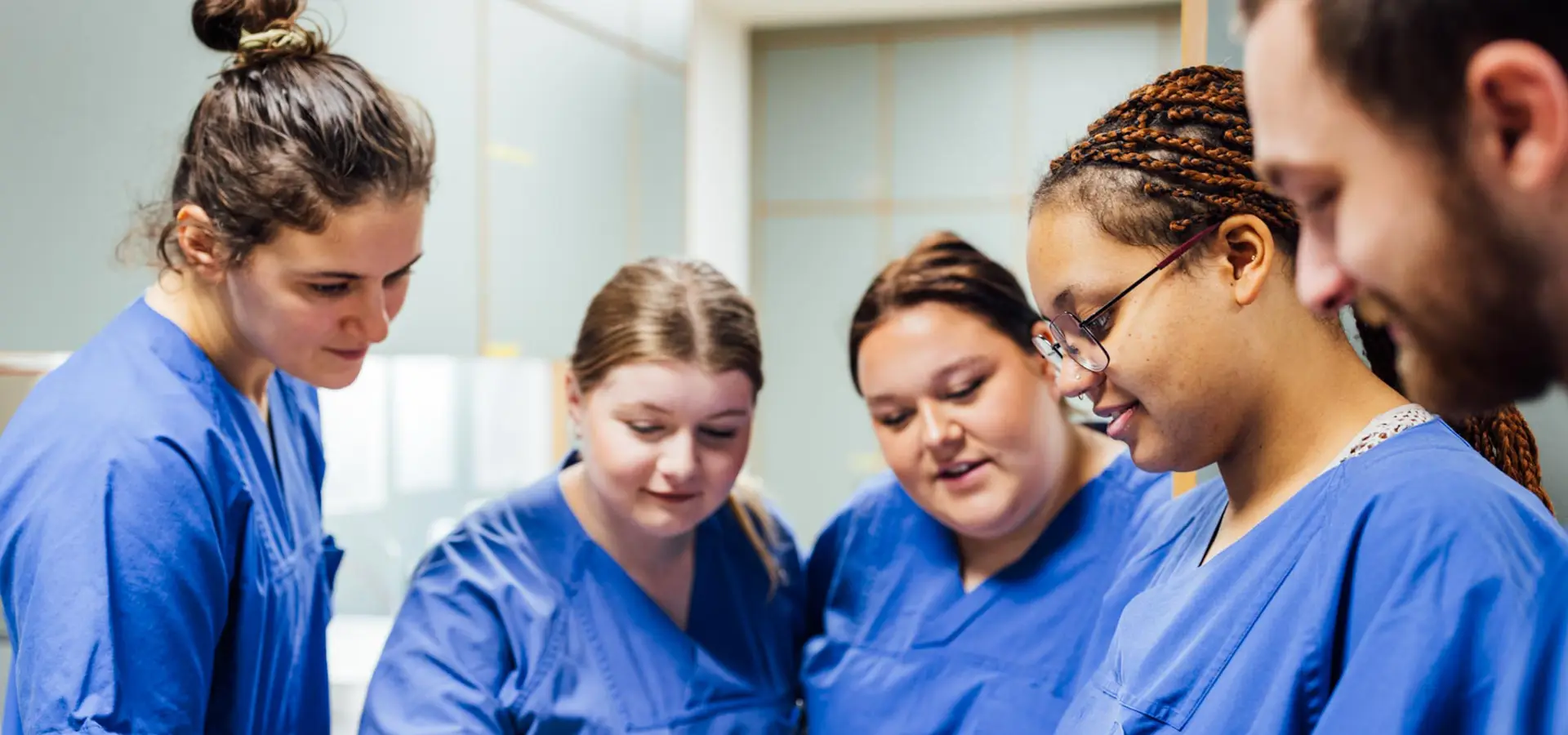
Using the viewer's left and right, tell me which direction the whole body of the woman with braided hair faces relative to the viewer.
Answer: facing the viewer and to the left of the viewer

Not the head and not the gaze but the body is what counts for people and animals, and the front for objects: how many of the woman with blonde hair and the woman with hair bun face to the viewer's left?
0

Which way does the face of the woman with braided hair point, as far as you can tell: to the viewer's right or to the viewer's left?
to the viewer's left

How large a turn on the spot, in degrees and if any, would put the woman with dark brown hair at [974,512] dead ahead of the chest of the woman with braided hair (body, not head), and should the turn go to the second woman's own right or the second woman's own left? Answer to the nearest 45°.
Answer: approximately 90° to the second woman's own right

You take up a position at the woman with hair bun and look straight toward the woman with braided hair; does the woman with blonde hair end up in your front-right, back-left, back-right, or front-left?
front-left

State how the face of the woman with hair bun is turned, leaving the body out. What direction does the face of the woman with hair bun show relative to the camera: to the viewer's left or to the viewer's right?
to the viewer's right

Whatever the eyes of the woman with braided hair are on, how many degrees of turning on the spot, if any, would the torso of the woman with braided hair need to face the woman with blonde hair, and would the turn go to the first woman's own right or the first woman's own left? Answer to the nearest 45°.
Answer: approximately 90° to the first woman's own right

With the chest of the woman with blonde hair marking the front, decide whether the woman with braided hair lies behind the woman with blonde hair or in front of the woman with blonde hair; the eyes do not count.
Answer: in front

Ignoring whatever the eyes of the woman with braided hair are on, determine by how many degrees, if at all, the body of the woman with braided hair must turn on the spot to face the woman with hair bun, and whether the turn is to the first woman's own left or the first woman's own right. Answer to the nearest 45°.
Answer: approximately 45° to the first woman's own right

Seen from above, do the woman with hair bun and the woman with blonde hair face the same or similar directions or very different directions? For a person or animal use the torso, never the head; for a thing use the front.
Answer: same or similar directions

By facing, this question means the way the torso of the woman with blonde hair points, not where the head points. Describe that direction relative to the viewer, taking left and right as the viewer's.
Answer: facing the viewer and to the right of the viewer
